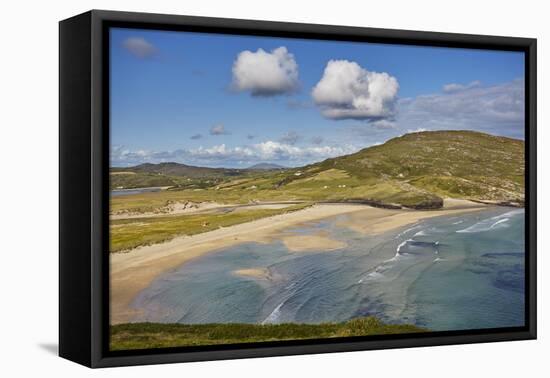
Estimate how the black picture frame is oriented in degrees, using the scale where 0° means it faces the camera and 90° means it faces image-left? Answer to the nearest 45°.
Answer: approximately 315°
